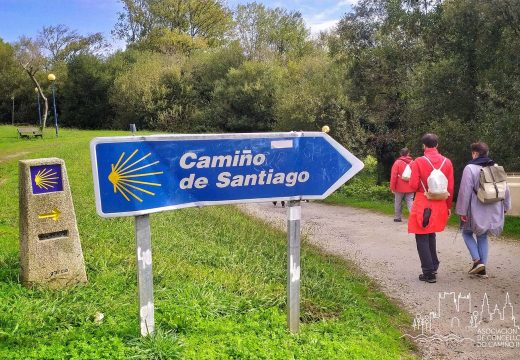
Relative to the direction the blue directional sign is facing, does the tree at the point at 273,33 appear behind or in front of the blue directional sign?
behind

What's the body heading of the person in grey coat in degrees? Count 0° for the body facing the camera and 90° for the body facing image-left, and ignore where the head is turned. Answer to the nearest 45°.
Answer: approximately 135°

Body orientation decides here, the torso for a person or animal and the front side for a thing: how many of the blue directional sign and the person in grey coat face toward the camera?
1

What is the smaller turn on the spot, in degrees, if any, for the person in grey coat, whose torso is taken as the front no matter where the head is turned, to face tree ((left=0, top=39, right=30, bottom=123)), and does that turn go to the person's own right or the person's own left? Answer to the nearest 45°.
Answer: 0° — they already face it

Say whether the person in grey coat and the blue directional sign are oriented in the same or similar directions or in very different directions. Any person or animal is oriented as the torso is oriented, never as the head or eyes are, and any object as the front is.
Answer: very different directions

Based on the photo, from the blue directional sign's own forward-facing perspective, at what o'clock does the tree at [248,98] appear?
The tree is roughly at 6 o'clock from the blue directional sign.

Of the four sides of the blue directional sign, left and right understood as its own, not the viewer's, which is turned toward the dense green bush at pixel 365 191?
back

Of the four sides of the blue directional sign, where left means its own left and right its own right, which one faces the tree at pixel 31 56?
back

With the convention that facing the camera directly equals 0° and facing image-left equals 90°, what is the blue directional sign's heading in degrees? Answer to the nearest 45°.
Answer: approximately 0°

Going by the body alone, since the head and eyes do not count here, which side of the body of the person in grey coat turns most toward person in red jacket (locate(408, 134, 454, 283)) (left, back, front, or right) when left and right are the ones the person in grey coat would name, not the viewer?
left

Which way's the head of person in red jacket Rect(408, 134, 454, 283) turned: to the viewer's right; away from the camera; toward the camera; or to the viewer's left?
away from the camera
